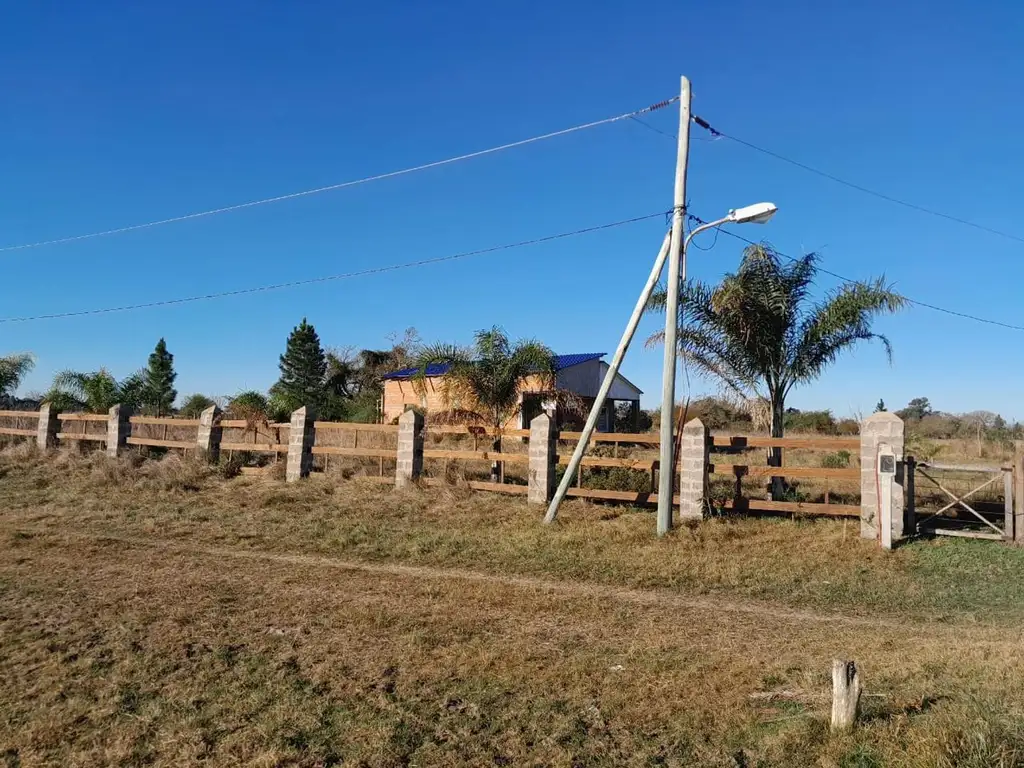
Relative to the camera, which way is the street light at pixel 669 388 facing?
to the viewer's right

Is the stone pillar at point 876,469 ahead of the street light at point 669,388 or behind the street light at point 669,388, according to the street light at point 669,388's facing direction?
ahead

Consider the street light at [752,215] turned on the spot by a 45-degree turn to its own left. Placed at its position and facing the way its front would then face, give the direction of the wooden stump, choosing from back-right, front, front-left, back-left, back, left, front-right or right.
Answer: back-right

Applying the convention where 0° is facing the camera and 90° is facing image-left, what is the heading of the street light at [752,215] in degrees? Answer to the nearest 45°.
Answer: approximately 270°

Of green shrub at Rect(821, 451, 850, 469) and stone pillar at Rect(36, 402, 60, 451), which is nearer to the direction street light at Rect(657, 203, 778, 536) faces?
the green shrub

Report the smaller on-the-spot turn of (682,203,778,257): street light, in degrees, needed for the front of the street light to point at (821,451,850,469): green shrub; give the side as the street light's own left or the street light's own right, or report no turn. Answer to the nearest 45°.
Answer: approximately 90° to the street light's own left

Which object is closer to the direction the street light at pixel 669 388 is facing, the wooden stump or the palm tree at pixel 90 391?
the wooden stump

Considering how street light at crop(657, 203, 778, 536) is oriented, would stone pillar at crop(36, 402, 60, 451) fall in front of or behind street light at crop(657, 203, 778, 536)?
behind

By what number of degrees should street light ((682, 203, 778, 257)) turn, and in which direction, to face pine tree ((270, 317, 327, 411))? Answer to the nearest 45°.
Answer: approximately 135° to its left

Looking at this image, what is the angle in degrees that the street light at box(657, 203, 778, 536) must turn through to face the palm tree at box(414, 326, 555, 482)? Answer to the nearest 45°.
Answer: approximately 135° to its left
